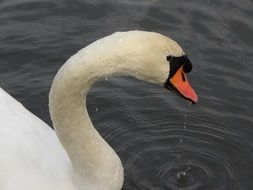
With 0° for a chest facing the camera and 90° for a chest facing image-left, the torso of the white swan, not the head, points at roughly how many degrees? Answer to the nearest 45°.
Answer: approximately 270°

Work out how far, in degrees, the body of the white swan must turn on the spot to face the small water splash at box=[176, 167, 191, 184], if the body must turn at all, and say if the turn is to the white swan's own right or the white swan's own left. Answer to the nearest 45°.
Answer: approximately 45° to the white swan's own left
